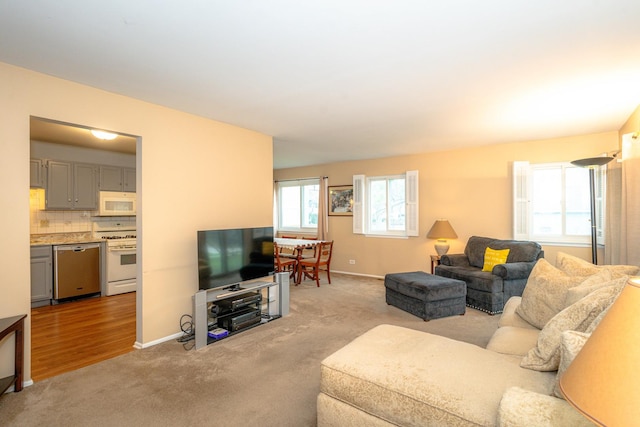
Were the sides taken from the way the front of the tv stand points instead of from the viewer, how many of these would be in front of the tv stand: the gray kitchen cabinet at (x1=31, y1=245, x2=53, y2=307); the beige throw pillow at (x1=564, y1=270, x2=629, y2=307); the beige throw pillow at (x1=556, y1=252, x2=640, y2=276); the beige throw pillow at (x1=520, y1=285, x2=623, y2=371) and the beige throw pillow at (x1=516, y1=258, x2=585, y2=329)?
4

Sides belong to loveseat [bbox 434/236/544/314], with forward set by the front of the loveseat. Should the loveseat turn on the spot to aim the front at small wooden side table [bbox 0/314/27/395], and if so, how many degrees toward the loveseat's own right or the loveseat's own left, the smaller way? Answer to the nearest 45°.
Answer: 0° — it already faces it

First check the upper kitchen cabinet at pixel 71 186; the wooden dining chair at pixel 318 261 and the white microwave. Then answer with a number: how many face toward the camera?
2

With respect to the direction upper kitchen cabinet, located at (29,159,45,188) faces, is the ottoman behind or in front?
in front

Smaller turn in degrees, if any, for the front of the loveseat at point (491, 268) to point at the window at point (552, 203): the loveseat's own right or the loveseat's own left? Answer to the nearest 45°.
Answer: approximately 180°

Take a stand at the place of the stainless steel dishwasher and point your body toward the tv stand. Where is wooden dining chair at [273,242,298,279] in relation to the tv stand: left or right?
left

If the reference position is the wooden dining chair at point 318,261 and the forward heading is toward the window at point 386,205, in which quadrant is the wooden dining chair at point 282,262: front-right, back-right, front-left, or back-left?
back-left

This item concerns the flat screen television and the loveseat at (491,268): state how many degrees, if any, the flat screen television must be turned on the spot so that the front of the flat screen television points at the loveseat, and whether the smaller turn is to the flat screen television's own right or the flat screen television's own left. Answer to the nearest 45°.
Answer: approximately 45° to the flat screen television's own left

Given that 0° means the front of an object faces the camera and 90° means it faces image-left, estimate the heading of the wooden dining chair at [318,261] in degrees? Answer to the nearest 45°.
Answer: approximately 135°

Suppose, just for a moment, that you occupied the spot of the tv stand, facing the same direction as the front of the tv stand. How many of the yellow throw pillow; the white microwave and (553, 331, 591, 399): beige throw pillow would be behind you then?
1

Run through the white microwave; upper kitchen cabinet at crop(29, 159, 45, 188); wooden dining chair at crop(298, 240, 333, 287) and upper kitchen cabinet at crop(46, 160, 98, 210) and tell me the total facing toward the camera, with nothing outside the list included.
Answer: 3
